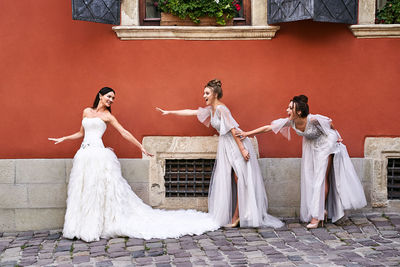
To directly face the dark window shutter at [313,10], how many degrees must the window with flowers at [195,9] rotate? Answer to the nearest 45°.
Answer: approximately 90° to its left

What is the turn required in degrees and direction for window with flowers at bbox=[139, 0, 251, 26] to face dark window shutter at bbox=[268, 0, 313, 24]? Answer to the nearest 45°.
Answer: approximately 90° to its left

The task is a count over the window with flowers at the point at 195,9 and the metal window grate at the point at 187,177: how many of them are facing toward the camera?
2

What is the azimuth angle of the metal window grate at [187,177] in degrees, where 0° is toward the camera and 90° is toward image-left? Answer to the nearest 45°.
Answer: approximately 0°

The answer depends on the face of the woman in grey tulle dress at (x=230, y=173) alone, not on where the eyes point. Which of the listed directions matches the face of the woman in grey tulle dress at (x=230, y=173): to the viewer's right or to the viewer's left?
to the viewer's left
